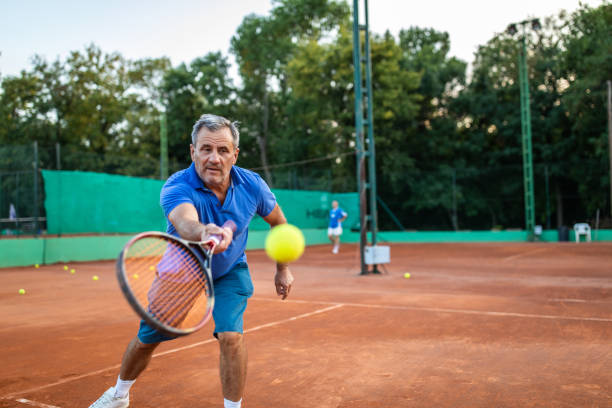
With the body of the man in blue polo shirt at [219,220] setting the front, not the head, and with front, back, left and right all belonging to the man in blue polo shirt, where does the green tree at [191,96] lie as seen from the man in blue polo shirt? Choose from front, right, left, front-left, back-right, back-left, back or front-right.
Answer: back

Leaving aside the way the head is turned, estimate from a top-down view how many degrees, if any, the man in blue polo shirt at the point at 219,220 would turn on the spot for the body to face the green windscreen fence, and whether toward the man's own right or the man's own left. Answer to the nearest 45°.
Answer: approximately 180°

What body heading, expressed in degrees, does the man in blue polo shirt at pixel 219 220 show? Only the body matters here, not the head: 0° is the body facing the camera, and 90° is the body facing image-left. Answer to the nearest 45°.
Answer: approximately 0°

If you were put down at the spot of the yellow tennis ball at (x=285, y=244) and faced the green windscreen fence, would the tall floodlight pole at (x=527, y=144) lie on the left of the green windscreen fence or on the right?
right

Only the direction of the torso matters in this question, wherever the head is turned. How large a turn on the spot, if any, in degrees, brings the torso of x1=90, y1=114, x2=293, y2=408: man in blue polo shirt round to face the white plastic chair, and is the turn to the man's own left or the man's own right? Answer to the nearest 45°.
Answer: approximately 135° to the man's own left

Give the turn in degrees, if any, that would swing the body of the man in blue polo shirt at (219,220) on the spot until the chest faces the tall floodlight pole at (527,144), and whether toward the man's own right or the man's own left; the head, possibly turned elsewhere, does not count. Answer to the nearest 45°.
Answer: approximately 135° to the man's own left
